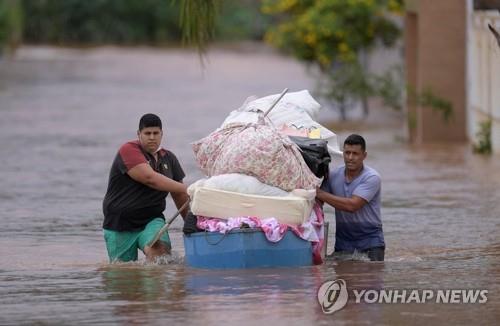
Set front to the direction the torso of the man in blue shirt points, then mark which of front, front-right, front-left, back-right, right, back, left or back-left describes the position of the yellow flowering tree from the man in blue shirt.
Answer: back-right

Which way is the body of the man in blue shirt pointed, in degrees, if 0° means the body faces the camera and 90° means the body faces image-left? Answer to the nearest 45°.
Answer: approximately 45°

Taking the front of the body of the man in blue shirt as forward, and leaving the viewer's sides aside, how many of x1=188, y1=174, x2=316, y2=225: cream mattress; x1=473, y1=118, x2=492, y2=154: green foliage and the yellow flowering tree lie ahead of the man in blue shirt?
1

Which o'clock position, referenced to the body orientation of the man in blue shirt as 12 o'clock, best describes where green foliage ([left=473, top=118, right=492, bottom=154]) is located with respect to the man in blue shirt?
The green foliage is roughly at 5 o'clock from the man in blue shirt.

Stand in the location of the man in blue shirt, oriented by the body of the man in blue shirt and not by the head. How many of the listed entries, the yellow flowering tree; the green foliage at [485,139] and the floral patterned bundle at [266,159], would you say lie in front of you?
1
